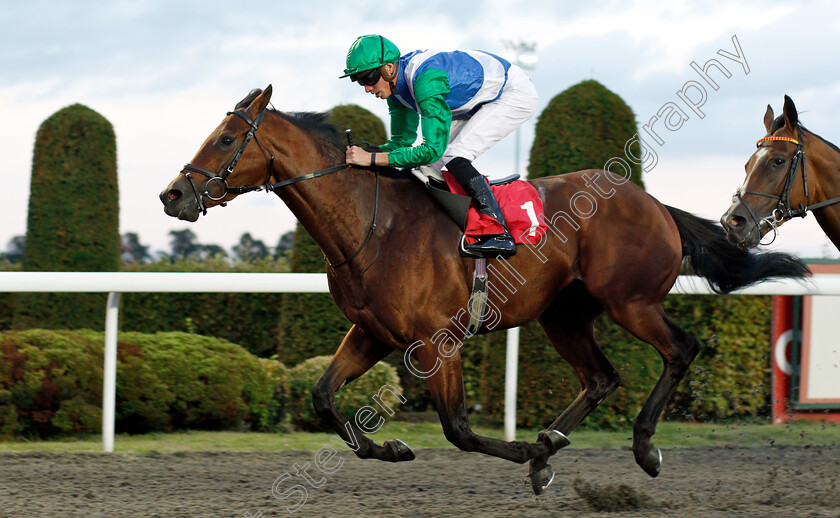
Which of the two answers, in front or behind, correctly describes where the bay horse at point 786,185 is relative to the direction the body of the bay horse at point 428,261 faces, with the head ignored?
behind

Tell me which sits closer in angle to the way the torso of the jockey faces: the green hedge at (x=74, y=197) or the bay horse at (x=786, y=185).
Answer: the green hedge

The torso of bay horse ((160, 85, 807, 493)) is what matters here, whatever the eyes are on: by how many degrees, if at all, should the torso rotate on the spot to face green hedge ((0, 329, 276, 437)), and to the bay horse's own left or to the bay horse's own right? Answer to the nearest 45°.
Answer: approximately 45° to the bay horse's own right

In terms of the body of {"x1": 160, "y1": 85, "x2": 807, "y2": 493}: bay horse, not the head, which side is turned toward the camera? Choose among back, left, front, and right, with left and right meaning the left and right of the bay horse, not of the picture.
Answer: left

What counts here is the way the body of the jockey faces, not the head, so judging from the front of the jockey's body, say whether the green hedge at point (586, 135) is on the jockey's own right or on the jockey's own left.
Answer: on the jockey's own right

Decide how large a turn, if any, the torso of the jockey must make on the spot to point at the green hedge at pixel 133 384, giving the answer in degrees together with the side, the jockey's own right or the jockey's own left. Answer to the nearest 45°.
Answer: approximately 45° to the jockey's own right

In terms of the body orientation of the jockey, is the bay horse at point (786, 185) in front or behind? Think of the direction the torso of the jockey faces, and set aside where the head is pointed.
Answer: behind

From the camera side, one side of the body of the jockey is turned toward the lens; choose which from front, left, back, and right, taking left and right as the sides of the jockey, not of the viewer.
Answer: left
